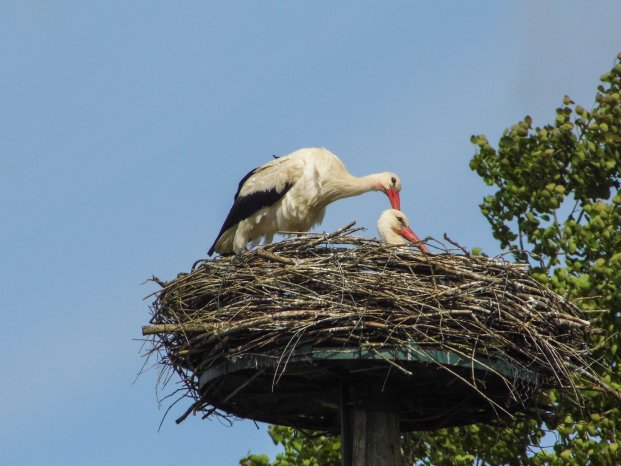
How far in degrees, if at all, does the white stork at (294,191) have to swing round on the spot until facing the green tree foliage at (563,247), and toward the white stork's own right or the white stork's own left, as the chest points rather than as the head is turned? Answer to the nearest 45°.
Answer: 0° — it already faces it

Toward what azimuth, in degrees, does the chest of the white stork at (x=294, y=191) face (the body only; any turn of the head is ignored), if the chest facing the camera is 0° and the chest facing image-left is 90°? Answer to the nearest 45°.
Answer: approximately 270°
